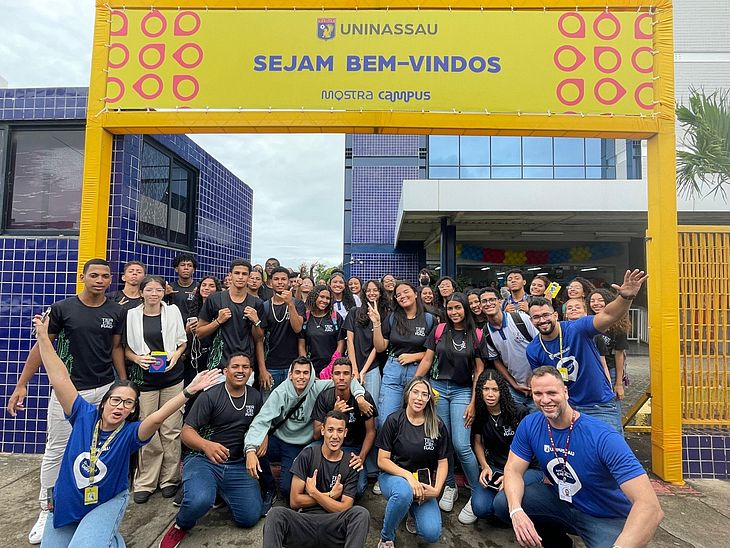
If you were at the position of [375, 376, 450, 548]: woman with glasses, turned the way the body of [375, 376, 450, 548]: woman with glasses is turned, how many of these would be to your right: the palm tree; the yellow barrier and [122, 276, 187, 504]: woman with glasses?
1

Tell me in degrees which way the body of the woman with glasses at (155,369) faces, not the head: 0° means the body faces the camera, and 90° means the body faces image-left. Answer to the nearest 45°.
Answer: approximately 0°

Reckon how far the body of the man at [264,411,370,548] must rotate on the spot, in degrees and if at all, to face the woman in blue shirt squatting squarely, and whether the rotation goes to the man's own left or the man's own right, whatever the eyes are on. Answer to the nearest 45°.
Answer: approximately 90° to the man's own right

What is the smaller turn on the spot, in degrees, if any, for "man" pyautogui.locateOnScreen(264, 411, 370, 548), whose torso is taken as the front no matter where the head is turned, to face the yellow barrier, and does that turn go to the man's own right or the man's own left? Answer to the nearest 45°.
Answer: approximately 90° to the man's own left

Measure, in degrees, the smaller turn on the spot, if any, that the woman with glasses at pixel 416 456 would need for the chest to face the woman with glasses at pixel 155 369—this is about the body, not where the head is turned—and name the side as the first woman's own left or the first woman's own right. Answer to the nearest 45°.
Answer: approximately 90° to the first woman's own right

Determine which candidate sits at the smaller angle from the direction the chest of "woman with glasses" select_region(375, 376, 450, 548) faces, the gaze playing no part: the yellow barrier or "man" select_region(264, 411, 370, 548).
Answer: the man

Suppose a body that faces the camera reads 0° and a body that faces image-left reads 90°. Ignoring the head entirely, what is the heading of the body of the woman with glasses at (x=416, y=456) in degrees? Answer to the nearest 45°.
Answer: approximately 0°

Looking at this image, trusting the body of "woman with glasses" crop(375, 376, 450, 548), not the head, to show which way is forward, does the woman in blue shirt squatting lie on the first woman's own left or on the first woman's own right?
on the first woman's own right
